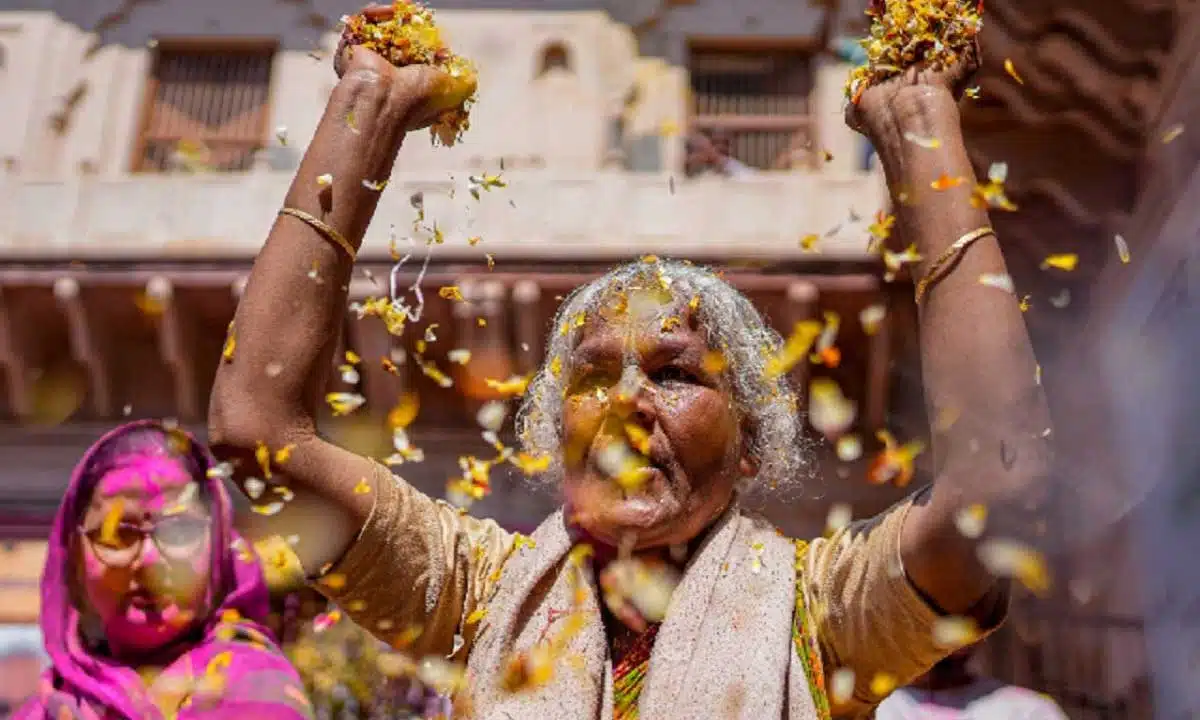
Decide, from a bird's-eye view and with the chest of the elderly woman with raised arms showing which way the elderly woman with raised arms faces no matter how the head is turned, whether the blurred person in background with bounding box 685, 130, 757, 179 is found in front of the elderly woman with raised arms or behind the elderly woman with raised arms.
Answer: behind

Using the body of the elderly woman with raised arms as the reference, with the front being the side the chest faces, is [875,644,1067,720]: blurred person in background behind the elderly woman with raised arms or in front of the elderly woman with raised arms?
behind

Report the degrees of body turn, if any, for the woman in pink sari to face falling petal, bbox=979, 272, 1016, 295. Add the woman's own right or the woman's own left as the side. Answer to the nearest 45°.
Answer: approximately 45° to the woman's own left

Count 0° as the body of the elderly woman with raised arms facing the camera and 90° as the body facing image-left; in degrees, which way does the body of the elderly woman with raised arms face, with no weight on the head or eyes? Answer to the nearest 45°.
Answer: approximately 0°

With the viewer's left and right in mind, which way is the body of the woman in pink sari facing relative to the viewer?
facing the viewer

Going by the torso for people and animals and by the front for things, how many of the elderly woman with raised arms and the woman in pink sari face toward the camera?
2

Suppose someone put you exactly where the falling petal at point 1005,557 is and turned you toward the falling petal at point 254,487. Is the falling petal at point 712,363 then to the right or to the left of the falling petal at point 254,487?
right
